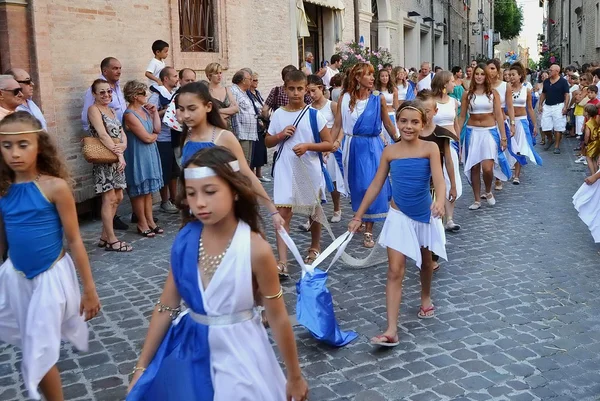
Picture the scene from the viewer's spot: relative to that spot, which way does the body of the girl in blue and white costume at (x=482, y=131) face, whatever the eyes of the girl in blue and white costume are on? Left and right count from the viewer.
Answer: facing the viewer

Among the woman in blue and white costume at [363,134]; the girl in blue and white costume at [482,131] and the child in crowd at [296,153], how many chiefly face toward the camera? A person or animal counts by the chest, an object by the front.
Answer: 3

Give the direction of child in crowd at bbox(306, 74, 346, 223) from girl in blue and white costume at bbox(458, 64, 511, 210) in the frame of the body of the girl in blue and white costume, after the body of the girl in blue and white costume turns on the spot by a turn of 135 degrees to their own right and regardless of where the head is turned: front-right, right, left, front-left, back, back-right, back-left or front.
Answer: left

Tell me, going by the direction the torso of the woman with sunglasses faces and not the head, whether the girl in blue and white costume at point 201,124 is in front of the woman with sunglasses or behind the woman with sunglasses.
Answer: in front

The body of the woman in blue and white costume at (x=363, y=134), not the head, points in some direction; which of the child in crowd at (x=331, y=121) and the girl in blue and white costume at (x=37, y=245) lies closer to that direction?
the girl in blue and white costume

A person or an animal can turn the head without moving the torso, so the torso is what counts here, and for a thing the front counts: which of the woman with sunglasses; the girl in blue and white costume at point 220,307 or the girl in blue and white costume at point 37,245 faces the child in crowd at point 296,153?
the woman with sunglasses

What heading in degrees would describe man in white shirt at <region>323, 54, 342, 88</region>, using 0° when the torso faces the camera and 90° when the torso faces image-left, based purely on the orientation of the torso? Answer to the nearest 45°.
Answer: approximately 315°

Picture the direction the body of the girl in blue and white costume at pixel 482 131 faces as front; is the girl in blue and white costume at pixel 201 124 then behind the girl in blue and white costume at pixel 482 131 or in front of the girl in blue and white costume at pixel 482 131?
in front

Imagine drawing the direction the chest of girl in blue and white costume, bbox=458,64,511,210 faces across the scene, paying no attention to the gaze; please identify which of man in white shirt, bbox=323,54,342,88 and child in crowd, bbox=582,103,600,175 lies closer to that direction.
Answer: the child in crowd

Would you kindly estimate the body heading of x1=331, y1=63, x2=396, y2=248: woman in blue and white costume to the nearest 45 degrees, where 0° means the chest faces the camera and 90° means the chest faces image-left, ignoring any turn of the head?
approximately 0°

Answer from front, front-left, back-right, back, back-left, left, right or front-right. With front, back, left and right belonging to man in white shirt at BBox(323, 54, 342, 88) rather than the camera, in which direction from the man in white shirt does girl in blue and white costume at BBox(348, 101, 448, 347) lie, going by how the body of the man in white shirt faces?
front-right

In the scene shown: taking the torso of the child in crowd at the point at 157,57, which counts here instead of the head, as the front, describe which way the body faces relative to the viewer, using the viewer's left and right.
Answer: facing the viewer and to the right of the viewer

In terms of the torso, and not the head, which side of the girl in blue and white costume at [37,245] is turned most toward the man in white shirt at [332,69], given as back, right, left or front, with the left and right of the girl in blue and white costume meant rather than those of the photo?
back

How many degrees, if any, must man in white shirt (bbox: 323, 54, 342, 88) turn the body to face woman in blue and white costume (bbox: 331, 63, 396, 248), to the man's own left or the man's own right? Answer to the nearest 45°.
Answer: approximately 45° to the man's own right

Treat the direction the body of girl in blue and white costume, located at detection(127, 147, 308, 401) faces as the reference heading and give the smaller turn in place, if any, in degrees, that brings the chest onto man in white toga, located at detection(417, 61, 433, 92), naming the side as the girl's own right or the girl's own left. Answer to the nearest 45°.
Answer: approximately 135° to the girl's own right

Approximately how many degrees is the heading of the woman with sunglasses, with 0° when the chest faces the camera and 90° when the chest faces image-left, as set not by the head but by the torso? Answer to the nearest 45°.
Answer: approximately 315°
